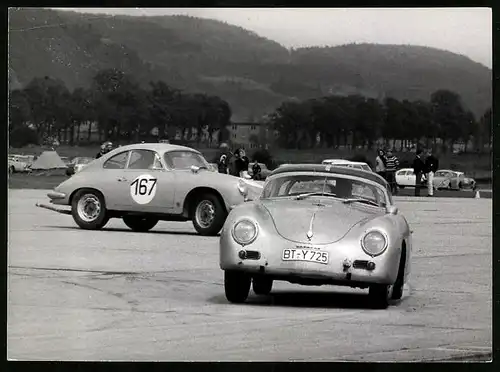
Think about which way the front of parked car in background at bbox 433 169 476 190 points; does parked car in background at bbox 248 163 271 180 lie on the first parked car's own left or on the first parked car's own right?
on the first parked car's own right

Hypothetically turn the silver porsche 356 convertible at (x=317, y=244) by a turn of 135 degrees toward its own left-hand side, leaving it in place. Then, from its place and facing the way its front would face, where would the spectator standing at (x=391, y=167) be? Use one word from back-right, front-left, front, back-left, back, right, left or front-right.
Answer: front

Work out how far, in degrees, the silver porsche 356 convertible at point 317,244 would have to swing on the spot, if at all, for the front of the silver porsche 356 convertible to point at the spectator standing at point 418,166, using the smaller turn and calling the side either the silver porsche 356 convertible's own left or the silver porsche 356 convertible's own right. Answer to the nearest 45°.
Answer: approximately 135° to the silver porsche 356 convertible's own left
